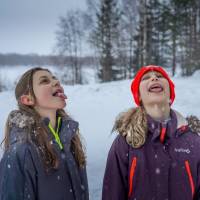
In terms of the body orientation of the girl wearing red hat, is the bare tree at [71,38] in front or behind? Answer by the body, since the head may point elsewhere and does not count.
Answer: behind

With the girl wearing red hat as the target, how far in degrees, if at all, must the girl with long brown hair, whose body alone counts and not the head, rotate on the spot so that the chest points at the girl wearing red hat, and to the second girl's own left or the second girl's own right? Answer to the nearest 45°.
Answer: approximately 45° to the second girl's own left

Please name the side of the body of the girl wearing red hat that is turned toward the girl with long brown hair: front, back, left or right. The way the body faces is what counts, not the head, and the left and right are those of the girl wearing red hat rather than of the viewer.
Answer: right

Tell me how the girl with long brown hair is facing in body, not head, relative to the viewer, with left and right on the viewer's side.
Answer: facing the viewer and to the right of the viewer

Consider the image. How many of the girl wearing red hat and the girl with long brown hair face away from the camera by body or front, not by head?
0

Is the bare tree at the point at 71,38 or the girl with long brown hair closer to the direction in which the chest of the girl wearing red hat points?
the girl with long brown hair

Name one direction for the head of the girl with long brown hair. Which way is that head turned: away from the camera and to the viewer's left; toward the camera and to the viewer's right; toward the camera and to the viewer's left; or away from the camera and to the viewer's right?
toward the camera and to the viewer's right

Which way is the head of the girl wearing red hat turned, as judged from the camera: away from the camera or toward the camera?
toward the camera

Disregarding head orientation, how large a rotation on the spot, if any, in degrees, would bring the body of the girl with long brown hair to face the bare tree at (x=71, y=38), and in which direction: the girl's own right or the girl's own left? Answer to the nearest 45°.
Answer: approximately 135° to the girl's own left

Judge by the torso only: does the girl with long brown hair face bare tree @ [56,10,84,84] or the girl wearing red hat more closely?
the girl wearing red hat

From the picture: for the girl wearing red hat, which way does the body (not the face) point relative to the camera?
toward the camera
